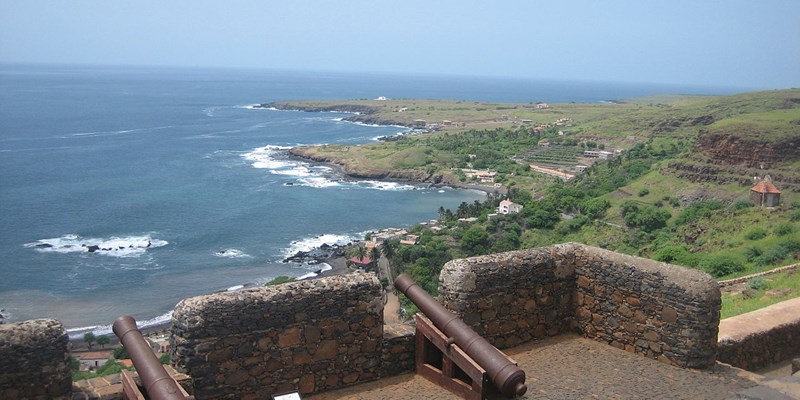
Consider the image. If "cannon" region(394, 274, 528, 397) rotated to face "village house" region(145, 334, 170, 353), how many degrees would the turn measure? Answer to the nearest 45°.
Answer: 0° — it already faces it

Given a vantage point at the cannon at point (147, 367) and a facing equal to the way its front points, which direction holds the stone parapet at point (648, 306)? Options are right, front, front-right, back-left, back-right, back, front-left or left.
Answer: back-right

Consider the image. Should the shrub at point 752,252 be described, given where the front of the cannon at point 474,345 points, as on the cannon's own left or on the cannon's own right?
on the cannon's own right

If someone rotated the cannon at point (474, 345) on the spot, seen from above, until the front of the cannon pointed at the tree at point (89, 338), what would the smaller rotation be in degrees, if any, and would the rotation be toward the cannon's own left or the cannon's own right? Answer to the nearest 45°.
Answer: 0° — it already faces it

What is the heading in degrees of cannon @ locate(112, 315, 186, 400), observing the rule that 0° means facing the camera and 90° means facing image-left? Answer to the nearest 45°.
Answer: approximately 135°

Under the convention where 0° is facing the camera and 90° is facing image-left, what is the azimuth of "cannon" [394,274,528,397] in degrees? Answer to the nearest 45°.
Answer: approximately 135°

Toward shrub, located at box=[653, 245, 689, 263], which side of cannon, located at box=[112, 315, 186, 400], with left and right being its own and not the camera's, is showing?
right

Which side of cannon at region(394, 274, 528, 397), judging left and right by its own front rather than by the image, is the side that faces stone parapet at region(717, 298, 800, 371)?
right

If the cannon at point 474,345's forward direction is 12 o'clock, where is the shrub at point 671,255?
The shrub is roughly at 2 o'clock from the cannon.

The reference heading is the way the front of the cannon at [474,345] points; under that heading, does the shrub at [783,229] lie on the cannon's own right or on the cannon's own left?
on the cannon's own right

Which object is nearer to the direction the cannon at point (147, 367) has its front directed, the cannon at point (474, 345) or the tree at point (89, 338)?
the tree

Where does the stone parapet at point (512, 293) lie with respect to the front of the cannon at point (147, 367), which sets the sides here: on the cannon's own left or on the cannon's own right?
on the cannon's own right

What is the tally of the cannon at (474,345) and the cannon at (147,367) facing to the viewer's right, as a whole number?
0
